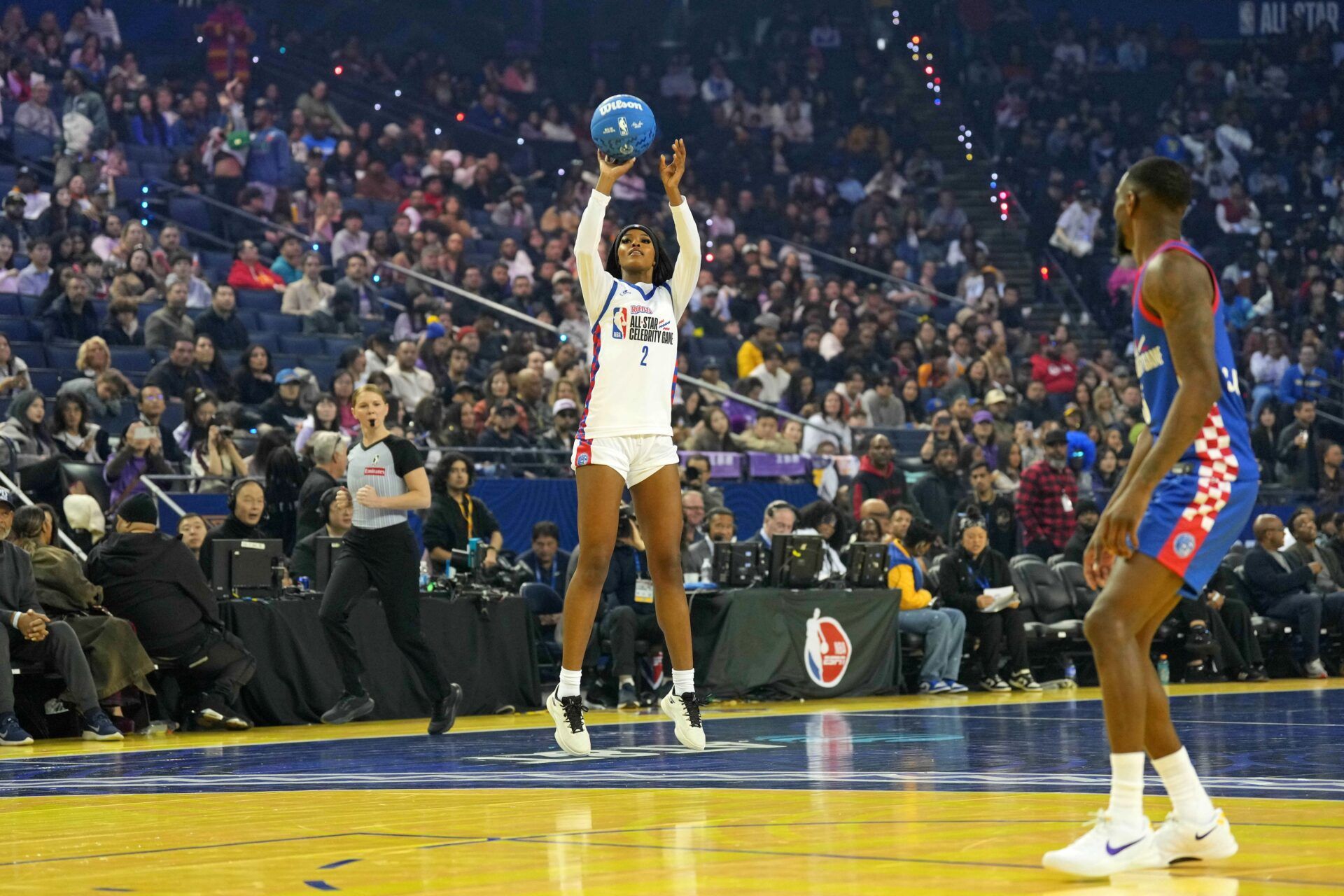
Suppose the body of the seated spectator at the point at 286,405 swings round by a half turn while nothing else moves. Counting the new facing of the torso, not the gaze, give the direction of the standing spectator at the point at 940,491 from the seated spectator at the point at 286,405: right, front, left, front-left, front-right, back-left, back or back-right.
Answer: back-right

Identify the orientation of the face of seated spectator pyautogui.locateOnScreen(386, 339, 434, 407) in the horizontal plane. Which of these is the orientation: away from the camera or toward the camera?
toward the camera

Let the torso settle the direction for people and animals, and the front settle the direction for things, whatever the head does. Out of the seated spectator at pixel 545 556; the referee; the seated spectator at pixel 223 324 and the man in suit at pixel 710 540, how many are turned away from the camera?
0

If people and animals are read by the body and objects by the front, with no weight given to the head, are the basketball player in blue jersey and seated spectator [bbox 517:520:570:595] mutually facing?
no

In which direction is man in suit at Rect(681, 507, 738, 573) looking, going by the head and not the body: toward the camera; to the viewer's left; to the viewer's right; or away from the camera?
toward the camera

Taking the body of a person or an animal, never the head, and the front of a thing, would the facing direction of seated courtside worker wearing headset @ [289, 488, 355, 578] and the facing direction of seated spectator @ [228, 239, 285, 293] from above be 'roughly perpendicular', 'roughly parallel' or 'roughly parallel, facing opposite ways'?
roughly parallel

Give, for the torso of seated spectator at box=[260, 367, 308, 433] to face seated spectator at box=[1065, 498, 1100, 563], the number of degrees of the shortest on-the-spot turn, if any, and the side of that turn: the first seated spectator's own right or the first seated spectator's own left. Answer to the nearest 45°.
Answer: approximately 45° to the first seated spectator's own left

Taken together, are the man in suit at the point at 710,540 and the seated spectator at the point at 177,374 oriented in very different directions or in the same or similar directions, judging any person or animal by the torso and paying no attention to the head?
same or similar directions

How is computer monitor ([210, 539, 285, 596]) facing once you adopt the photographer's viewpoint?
facing away from the viewer

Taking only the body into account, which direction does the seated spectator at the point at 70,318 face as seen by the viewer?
toward the camera

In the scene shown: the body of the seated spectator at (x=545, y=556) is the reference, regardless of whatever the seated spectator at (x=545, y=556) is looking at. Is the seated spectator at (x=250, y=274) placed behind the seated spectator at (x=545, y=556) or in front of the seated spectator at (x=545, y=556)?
behind

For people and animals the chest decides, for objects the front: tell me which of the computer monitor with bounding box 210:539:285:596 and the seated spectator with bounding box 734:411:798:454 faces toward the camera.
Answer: the seated spectator

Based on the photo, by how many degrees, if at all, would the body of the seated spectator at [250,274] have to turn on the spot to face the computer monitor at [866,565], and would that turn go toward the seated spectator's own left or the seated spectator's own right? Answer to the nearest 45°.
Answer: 0° — they already face it

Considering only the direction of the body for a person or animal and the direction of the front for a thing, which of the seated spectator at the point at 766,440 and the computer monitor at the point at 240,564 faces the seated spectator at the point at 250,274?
the computer monitor

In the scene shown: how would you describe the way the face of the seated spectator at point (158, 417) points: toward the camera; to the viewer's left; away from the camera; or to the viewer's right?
toward the camera

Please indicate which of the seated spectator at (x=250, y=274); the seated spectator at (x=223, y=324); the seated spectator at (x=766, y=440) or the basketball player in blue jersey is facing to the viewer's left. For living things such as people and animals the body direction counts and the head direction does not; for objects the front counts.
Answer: the basketball player in blue jersey

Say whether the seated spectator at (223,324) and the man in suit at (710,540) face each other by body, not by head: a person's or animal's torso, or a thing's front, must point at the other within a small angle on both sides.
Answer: no

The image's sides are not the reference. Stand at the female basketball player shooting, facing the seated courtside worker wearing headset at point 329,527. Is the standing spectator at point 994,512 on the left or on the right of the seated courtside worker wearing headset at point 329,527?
right

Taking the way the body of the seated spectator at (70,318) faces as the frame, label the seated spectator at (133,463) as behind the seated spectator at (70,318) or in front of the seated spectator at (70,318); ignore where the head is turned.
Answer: in front

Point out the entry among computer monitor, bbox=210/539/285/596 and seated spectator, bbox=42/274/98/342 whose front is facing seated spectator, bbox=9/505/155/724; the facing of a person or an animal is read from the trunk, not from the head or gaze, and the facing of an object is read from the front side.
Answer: seated spectator, bbox=42/274/98/342
